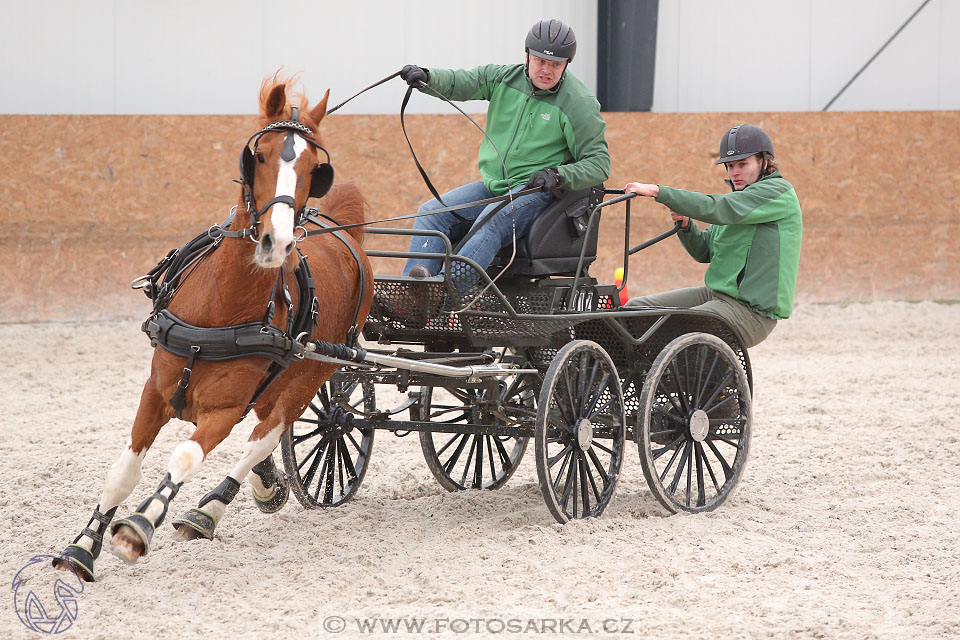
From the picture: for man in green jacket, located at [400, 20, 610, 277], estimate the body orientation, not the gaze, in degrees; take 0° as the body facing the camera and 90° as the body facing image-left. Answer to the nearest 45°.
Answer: approximately 45°

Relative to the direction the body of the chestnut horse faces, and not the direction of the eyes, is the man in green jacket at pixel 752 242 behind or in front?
behind

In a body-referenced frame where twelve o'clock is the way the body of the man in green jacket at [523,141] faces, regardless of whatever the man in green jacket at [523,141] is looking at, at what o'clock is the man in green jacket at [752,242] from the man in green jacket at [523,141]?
the man in green jacket at [752,242] is roughly at 7 o'clock from the man in green jacket at [523,141].

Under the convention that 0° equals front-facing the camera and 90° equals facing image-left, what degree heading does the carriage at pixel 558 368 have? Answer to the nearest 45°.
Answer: approximately 45°

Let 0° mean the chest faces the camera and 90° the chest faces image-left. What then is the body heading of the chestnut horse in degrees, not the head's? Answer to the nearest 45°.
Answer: approximately 45°

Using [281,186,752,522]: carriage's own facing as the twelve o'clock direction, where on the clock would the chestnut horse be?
The chestnut horse is roughly at 12 o'clock from the carriage.

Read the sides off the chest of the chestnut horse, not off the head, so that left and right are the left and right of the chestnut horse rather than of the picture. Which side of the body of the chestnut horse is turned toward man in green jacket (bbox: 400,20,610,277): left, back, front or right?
back
